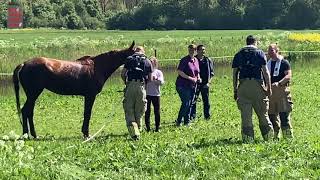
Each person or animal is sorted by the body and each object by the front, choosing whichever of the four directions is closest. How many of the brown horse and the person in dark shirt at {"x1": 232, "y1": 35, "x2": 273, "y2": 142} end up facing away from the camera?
1

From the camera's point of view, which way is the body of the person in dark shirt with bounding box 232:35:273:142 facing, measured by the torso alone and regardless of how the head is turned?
away from the camera

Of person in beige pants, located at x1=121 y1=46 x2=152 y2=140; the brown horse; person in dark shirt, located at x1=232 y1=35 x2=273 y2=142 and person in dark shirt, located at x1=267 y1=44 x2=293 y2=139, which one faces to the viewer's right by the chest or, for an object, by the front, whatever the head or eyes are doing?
the brown horse

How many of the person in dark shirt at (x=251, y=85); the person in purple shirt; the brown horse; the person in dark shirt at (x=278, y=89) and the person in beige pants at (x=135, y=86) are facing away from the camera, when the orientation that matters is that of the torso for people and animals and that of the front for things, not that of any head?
2

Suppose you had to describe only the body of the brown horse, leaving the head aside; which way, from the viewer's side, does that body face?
to the viewer's right

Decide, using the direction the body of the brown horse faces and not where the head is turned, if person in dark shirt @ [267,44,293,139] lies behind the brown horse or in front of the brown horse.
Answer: in front

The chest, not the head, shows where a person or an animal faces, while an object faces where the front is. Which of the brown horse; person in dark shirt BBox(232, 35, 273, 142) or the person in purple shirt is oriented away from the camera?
the person in dark shirt

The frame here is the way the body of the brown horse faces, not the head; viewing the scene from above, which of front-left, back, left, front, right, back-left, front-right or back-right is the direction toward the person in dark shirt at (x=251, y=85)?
front-right

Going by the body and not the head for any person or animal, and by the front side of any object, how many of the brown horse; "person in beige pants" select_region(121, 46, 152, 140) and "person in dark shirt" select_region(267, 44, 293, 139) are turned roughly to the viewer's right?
1

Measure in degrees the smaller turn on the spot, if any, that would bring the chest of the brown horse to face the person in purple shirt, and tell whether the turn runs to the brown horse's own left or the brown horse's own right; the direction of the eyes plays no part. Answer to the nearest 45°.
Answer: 0° — it already faces them

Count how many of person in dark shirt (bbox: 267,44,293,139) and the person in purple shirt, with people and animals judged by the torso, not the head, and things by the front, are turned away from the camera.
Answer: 0

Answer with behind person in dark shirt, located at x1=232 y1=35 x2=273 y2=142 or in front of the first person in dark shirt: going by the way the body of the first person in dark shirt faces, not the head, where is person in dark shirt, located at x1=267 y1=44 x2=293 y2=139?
in front

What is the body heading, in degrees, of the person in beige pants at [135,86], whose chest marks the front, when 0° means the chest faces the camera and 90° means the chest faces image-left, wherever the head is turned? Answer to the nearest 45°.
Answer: approximately 180°
